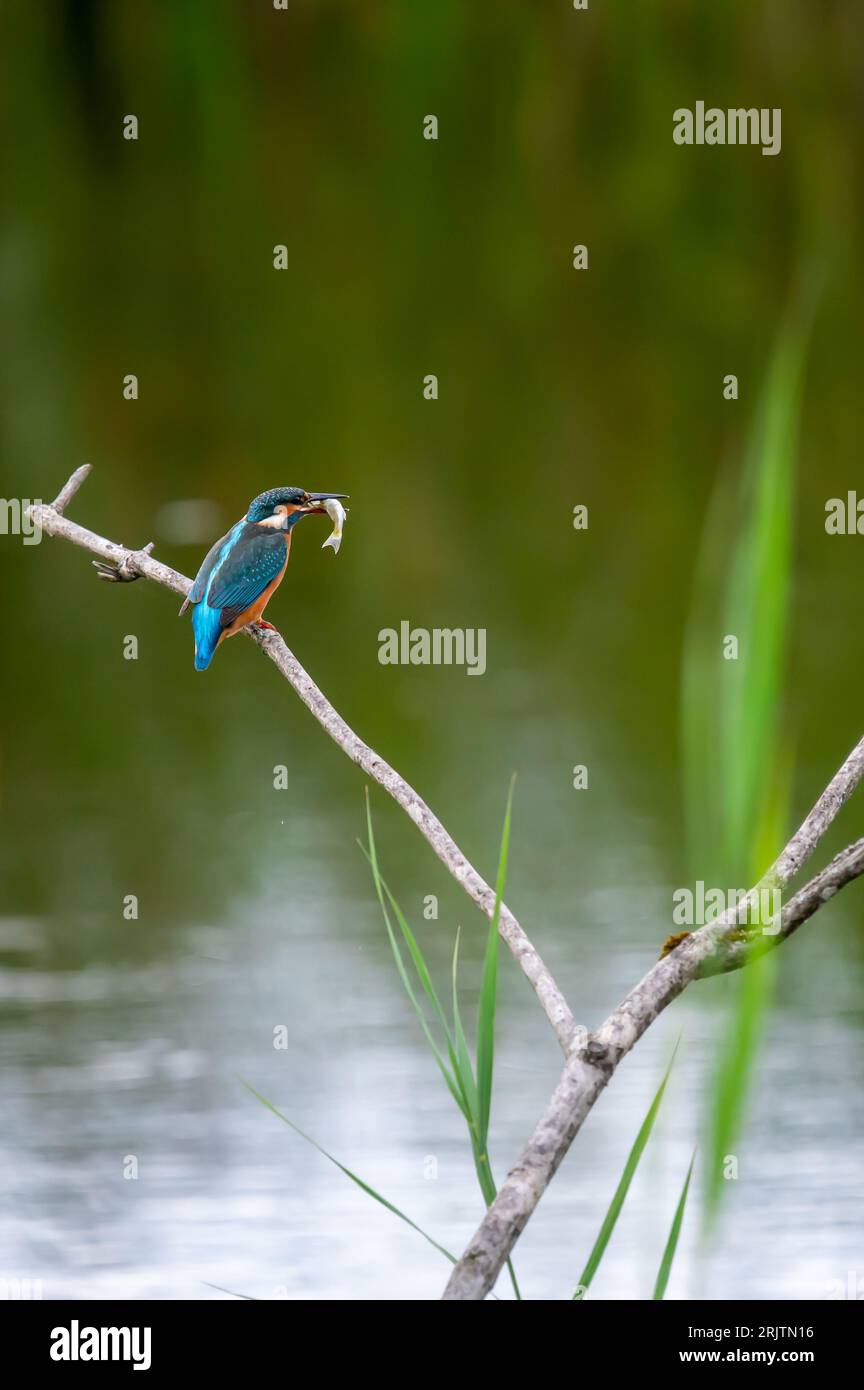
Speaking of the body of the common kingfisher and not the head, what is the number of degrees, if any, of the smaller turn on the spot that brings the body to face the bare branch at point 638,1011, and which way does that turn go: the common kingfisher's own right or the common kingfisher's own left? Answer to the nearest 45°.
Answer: approximately 45° to the common kingfisher's own right

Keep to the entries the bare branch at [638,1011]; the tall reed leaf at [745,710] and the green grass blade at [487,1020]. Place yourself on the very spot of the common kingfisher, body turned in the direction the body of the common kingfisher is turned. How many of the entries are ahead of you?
3

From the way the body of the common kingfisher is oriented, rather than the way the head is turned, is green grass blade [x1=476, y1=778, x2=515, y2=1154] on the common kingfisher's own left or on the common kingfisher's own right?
on the common kingfisher's own right

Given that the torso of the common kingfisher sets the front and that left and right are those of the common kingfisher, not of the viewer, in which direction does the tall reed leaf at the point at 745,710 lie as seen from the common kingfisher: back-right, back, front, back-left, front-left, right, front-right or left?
back-right

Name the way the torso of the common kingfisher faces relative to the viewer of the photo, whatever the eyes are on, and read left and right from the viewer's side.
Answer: facing away from the viewer and to the right of the viewer
